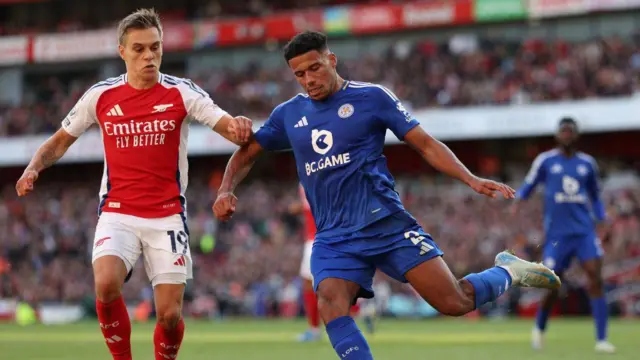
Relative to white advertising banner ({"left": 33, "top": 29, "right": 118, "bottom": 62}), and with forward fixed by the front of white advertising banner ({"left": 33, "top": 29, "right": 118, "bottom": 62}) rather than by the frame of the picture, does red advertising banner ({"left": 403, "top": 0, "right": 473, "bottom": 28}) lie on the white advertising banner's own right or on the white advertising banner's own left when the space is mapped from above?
on the white advertising banner's own left

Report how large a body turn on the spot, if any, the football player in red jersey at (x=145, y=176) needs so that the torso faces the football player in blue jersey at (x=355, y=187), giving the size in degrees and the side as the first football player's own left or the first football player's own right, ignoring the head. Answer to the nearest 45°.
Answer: approximately 45° to the first football player's own left

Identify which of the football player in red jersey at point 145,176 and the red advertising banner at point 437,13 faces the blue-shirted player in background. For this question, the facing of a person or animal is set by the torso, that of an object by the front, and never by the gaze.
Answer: the red advertising banner

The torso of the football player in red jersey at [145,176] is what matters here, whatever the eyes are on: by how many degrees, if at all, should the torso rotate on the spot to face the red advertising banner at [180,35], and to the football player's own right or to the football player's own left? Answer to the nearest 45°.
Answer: approximately 180°

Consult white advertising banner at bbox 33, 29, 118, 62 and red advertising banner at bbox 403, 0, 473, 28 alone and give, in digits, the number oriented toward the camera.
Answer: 2

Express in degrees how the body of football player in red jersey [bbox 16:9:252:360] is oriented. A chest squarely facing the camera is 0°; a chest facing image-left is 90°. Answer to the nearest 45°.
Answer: approximately 0°
